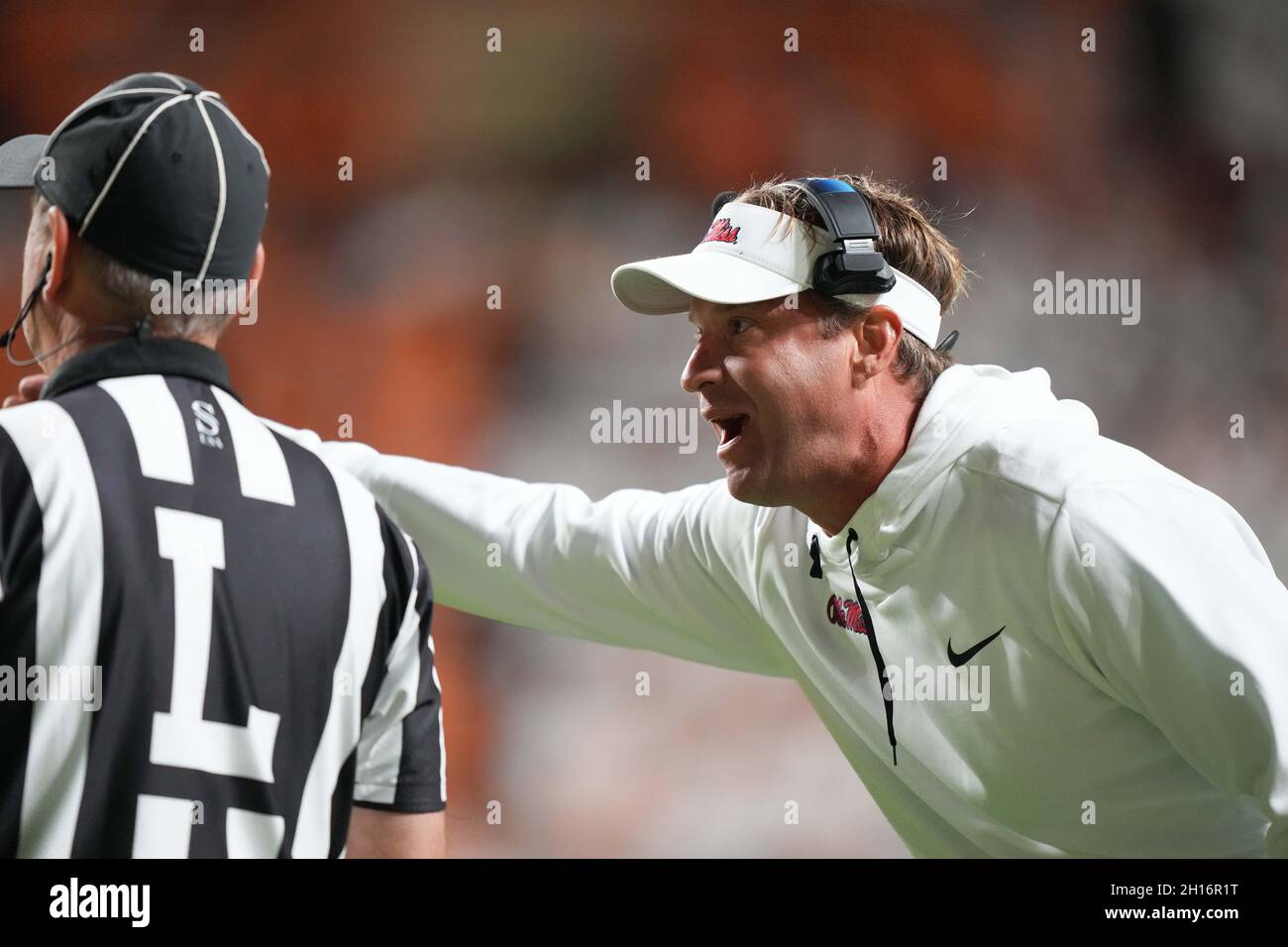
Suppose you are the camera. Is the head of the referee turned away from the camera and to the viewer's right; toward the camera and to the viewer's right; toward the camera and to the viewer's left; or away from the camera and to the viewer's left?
away from the camera and to the viewer's left

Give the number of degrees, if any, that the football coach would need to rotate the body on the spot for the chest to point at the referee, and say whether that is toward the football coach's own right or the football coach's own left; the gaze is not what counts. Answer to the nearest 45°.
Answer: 0° — they already face them

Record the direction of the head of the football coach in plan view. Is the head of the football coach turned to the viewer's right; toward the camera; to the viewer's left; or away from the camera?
to the viewer's left

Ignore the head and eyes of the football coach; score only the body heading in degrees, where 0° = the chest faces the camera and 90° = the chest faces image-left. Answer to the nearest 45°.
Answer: approximately 45°
